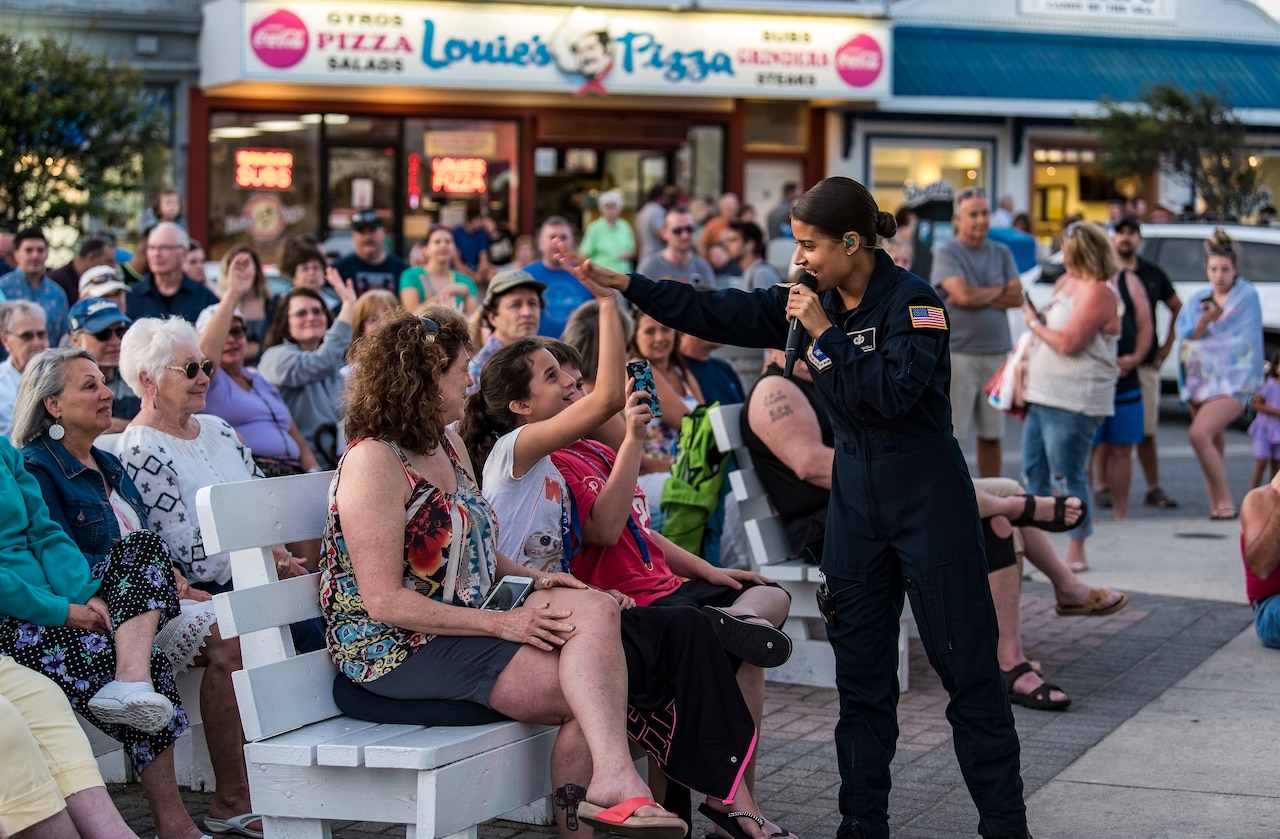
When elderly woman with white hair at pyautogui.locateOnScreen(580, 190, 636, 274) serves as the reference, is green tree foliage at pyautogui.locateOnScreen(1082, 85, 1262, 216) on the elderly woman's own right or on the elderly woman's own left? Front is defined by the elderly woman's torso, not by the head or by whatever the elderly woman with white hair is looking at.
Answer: on the elderly woman's own left

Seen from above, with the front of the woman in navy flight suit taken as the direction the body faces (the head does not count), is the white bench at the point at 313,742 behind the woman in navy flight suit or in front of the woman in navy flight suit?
in front

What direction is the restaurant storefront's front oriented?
toward the camera

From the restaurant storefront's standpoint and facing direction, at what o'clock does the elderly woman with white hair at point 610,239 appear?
The elderly woman with white hair is roughly at 11 o'clock from the restaurant storefront.

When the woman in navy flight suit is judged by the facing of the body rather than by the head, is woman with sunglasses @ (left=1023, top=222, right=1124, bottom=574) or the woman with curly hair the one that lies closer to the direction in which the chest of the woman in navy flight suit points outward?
the woman with curly hair

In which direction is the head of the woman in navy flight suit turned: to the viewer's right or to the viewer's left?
to the viewer's left

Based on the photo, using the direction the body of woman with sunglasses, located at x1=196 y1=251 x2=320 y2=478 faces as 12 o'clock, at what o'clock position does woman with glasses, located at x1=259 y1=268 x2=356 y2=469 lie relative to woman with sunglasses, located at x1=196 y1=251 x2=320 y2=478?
woman with glasses, located at x1=259 y1=268 x2=356 y2=469 is roughly at 8 o'clock from woman with sunglasses, located at x1=196 y1=251 x2=320 y2=478.

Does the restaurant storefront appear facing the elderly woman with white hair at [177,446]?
yes

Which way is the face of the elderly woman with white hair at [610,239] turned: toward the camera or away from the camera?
toward the camera

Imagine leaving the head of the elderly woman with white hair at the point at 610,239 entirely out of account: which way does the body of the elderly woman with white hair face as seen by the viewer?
toward the camera

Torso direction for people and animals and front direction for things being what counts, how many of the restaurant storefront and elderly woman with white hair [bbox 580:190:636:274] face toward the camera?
2

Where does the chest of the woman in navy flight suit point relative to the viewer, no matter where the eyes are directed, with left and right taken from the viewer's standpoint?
facing the viewer and to the left of the viewer

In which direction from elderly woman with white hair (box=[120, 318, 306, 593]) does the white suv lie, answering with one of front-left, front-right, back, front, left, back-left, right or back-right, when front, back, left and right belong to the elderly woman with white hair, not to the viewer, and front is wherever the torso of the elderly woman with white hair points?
left

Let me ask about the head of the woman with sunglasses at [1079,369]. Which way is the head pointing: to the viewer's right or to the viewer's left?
to the viewer's left

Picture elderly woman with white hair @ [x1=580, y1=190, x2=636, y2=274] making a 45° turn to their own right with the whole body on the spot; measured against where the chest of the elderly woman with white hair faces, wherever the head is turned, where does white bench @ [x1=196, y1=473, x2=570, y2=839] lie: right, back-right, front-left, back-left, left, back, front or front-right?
front-left

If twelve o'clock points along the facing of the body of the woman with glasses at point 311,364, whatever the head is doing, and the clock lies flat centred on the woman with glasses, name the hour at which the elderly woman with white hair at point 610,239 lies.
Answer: The elderly woman with white hair is roughly at 8 o'clock from the woman with glasses.

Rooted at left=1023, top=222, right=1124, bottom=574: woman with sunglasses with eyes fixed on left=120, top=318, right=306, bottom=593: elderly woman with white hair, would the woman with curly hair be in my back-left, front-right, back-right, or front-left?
front-left
